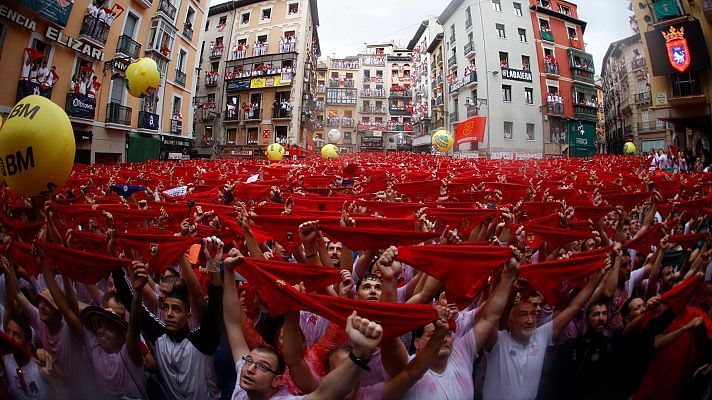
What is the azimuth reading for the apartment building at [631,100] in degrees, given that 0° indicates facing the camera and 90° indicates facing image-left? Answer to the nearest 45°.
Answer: approximately 45°

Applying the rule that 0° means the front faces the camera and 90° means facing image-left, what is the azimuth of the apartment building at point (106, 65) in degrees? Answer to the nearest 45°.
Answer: approximately 315°

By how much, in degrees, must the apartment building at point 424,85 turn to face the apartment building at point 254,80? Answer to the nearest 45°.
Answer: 0° — it already faces it

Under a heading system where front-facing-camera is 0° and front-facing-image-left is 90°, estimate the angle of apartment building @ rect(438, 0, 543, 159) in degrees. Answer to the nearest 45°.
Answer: approximately 45°

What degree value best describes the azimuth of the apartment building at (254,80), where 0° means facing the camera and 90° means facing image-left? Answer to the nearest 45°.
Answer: approximately 0°

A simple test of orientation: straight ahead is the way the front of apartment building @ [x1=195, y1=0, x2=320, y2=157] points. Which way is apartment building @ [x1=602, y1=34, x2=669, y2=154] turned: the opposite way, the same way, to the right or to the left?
to the right

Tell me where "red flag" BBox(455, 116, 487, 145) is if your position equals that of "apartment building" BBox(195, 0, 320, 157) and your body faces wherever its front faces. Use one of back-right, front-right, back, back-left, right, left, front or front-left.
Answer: front-left
